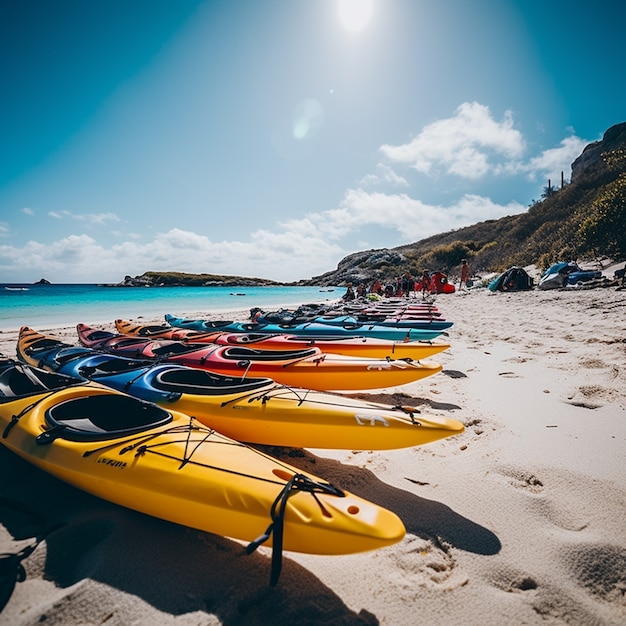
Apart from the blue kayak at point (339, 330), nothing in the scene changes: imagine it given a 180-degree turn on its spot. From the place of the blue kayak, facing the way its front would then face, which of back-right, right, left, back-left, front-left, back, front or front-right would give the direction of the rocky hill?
back-right

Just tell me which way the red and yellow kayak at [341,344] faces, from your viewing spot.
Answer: facing to the right of the viewer

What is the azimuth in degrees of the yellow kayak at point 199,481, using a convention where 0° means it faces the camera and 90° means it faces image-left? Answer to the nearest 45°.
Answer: approximately 315°

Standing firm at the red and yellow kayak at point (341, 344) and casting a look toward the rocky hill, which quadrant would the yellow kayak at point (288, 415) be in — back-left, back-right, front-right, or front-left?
back-right

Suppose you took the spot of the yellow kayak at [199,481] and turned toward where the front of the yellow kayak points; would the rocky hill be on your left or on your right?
on your left

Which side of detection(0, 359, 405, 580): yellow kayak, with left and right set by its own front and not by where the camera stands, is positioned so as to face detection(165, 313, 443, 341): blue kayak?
left

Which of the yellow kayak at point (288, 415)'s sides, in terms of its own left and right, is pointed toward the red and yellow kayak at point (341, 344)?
left

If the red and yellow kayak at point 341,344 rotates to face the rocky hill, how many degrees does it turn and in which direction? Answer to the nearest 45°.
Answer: approximately 45° to its left

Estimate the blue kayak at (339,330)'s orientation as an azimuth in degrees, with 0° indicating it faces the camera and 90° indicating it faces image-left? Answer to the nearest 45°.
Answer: approximately 270°

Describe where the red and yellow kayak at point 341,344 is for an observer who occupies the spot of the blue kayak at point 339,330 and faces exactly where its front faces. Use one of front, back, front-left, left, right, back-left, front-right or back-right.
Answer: right

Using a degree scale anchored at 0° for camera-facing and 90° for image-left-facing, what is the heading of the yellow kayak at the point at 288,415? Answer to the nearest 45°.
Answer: approximately 315°

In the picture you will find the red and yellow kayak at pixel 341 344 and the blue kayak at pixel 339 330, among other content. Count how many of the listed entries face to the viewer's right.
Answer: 2

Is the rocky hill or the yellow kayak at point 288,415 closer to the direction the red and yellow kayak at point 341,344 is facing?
the rocky hill
